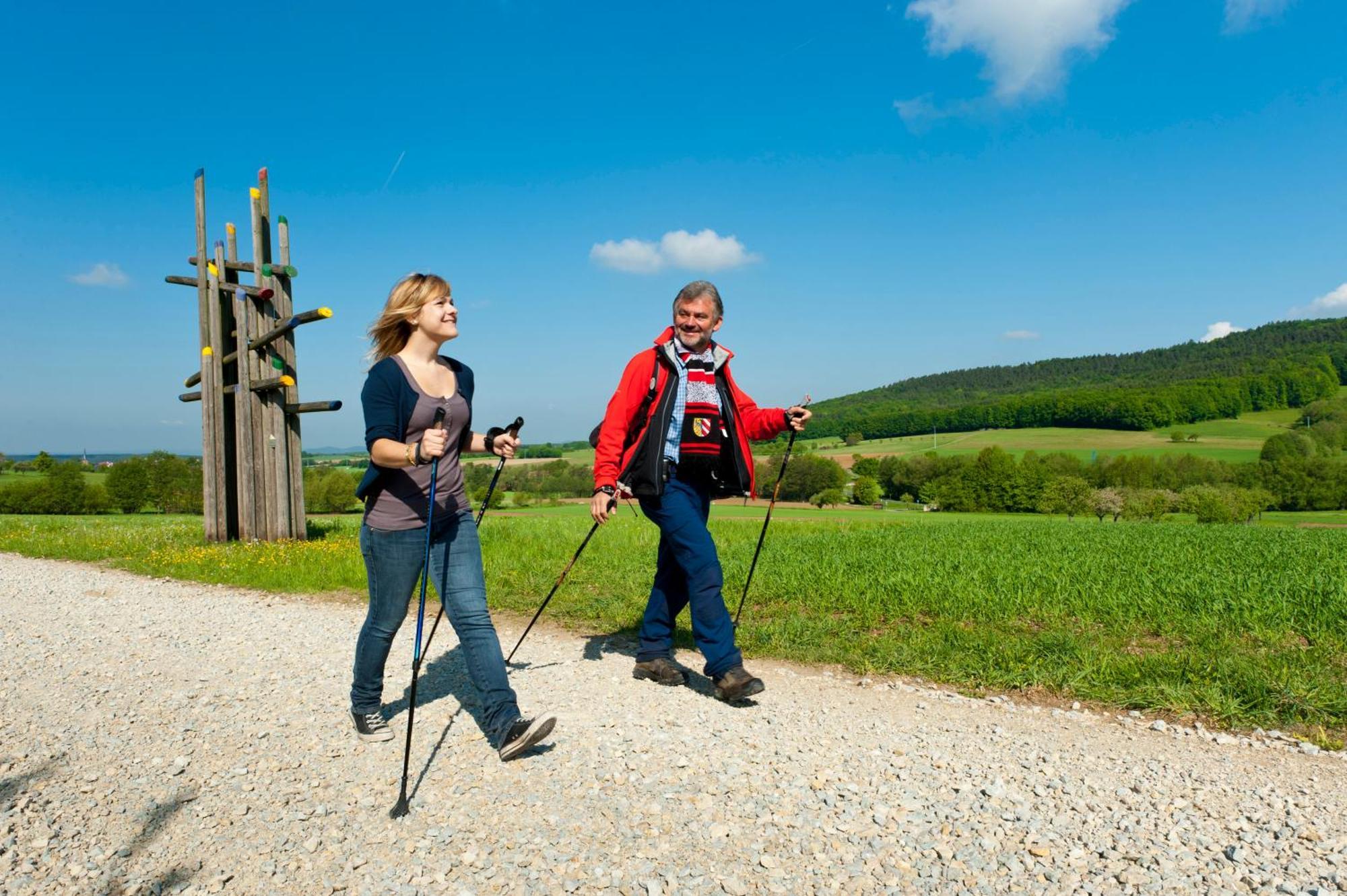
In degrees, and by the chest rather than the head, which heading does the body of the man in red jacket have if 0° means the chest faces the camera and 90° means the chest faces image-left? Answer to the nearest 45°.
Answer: approximately 315°

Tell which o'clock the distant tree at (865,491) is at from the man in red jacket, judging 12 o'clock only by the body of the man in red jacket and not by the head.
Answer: The distant tree is roughly at 8 o'clock from the man in red jacket.

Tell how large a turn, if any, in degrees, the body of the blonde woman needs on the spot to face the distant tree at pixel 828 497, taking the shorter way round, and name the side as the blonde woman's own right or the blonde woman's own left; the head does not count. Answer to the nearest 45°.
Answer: approximately 90° to the blonde woman's own left

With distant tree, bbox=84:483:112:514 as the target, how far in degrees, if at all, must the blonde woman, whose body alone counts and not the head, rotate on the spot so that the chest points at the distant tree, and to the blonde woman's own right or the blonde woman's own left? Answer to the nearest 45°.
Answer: approximately 180°

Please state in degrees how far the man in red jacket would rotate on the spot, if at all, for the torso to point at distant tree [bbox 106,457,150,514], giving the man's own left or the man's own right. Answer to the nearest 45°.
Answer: approximately 180°

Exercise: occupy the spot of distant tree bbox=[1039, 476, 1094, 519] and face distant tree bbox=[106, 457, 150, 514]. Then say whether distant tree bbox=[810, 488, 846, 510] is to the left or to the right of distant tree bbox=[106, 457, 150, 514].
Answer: right

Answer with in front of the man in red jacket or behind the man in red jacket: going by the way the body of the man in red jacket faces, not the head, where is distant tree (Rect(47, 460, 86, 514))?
behind

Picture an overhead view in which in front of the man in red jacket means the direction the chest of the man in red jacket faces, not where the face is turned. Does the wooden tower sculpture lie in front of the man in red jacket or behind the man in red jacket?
behind

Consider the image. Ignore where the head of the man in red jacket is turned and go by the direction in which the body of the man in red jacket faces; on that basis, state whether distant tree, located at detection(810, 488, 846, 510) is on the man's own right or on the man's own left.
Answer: on the man's own left

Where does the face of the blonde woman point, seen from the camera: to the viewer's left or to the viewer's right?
to the viewer's right

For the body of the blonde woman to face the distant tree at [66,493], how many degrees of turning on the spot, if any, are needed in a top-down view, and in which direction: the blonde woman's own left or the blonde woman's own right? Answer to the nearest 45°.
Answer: approximately 180°
